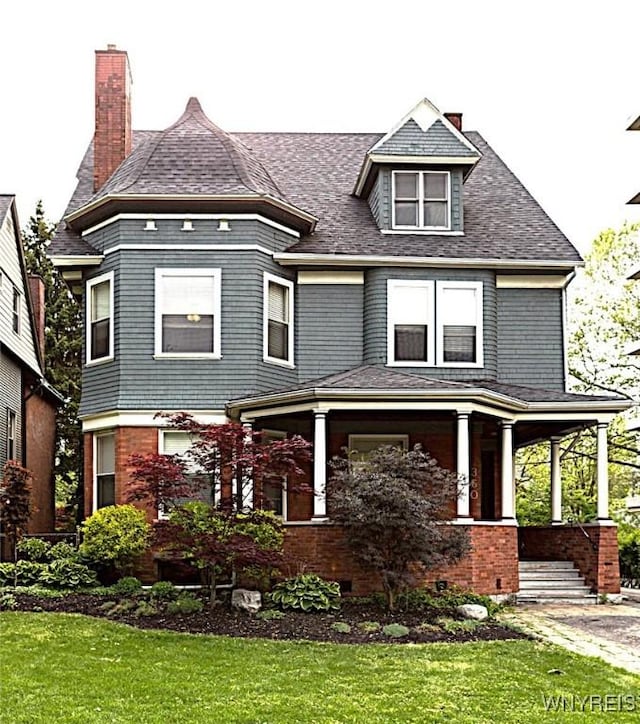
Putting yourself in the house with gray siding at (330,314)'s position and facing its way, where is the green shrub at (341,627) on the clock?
The green shrub is roughly at 12 o'clock from the house with gray siding.

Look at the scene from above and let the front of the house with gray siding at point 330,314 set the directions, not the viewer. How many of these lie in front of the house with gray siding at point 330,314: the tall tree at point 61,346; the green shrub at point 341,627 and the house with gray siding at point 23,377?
1

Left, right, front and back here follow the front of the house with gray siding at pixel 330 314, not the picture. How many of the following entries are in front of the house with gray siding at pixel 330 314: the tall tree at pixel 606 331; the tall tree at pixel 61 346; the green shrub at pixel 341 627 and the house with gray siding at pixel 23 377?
1

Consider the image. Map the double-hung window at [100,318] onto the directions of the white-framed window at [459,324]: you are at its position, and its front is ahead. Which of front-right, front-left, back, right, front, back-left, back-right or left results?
right

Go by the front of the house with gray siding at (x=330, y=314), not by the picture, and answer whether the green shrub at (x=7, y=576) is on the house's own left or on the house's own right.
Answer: on the house's own right

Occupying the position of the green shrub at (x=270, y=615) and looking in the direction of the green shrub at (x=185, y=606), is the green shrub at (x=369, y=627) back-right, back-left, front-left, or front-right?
back-left

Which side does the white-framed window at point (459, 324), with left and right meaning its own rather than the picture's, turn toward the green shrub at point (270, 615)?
front

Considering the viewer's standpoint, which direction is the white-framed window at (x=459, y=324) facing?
facing the viewer

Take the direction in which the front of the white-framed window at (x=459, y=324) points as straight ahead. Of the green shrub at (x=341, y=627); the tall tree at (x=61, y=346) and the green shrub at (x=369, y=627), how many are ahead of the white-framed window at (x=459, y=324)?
2

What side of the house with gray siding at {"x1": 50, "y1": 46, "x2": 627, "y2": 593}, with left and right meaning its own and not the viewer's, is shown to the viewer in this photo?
front

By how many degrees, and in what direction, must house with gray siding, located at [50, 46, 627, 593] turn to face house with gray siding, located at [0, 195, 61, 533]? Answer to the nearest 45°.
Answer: approximately 135° to its right

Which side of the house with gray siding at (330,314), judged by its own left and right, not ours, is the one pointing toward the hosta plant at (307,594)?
front

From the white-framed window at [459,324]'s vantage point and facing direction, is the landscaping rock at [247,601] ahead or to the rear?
ahead

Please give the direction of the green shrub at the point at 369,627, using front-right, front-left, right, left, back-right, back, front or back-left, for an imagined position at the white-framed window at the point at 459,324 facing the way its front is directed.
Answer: front
